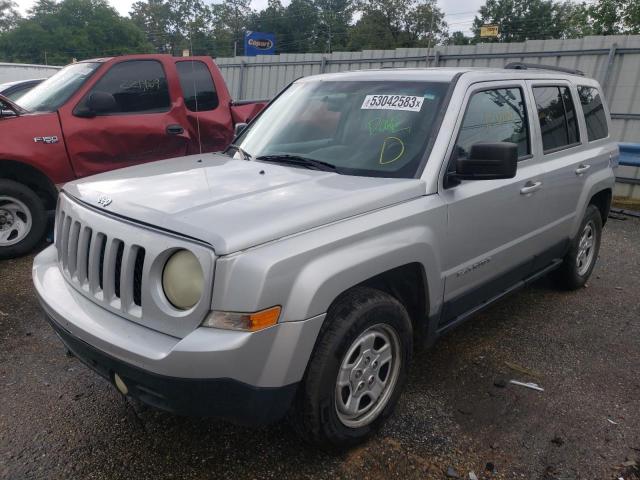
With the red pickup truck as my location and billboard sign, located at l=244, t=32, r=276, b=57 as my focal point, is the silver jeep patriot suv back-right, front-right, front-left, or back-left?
back-right

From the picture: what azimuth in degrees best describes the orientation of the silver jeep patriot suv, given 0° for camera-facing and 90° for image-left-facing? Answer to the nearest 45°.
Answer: approximately 45°

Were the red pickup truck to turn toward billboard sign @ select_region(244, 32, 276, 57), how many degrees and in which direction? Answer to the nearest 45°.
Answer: approximately 90° to its right

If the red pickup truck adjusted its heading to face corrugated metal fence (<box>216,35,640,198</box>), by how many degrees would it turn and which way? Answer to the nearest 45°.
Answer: approximately 180°

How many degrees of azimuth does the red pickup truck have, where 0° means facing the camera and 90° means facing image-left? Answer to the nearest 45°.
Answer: approximately 90°

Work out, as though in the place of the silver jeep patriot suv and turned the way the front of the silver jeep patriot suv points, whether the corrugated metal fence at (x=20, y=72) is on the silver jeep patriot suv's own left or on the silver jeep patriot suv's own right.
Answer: on the silver jeep patriot suv's own right

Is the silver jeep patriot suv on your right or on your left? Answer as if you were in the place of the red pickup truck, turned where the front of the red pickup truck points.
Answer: on your left

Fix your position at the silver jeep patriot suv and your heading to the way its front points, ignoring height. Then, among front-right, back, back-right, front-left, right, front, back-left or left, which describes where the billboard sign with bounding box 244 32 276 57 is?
back-right

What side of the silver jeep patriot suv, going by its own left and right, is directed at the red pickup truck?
right

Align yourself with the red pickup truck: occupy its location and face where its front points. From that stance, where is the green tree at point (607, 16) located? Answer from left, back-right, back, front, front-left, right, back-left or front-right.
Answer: back-right

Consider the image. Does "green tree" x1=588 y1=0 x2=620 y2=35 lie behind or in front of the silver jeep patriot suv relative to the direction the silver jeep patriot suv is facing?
behind

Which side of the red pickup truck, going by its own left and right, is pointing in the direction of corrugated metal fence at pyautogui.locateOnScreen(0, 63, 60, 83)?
right

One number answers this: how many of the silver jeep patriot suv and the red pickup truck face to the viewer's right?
0
